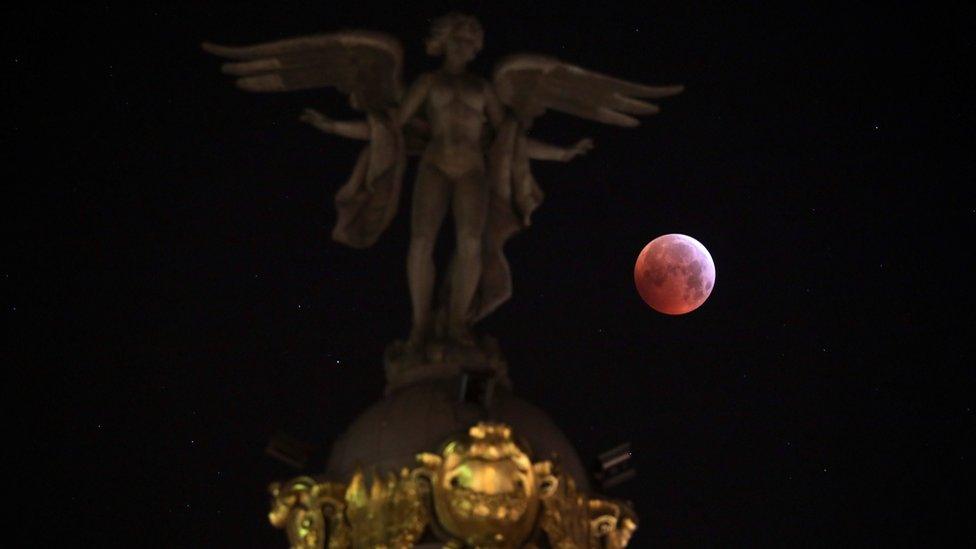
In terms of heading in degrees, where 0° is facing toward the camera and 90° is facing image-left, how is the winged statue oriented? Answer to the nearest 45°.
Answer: approximately 0°
